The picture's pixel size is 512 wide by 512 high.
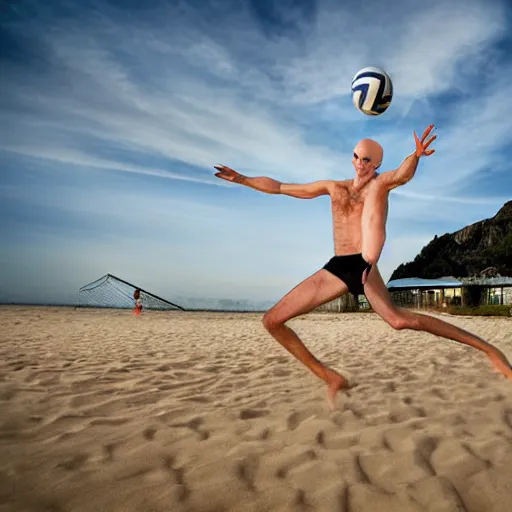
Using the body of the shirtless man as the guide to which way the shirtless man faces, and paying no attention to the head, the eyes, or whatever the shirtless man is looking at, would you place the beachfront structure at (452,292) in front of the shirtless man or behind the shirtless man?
behind

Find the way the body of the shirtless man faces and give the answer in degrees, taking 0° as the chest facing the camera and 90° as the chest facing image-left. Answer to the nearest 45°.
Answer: approximately 45°
